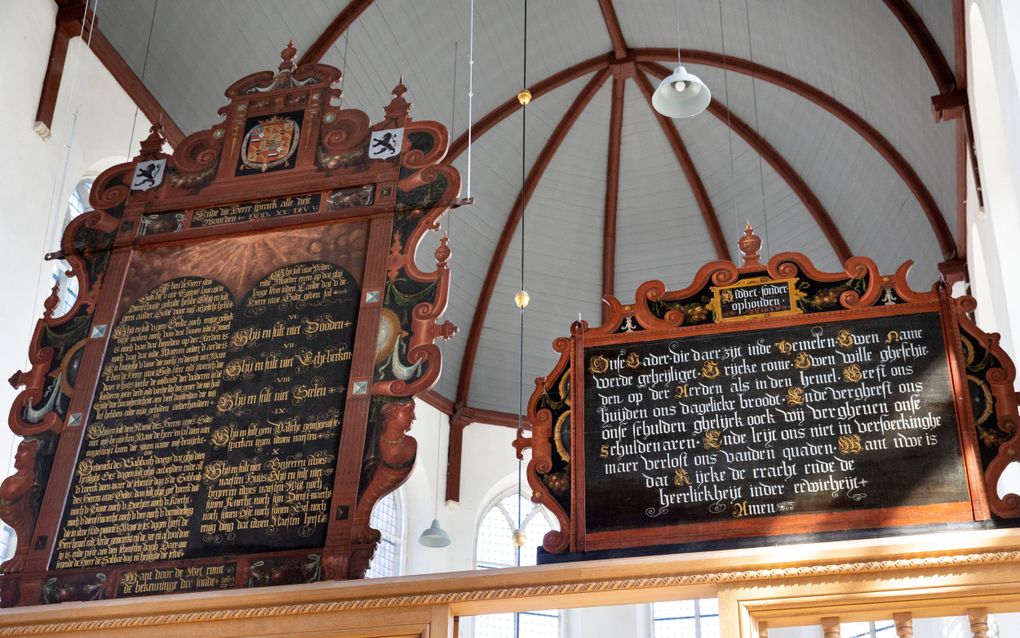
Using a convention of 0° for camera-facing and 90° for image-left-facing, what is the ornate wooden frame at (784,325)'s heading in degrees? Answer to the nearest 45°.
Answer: approximately 0°

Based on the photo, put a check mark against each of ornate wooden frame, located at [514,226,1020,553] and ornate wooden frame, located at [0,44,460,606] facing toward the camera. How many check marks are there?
2

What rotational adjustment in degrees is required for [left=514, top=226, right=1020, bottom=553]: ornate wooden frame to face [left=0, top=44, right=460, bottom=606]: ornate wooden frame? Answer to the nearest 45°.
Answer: approximately 90° to its right

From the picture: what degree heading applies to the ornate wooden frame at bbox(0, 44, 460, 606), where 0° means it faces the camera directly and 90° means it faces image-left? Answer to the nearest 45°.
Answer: approximately 0°

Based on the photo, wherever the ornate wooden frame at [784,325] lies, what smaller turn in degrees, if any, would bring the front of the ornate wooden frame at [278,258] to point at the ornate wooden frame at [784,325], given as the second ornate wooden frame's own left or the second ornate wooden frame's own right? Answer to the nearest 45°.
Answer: approximately 45° to the second ornate wooden frame's own left

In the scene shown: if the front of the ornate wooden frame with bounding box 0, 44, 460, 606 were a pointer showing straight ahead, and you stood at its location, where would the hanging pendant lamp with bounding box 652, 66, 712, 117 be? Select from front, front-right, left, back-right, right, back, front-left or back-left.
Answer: left
